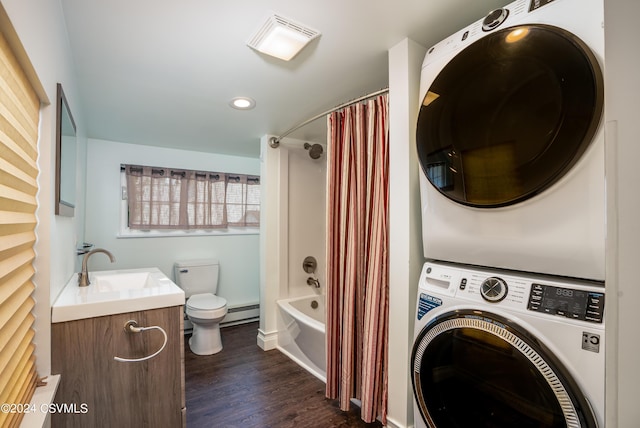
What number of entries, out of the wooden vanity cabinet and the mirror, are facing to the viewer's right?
2

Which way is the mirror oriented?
to the viewer's right

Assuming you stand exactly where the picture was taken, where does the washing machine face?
facing the viewer and to the left of the viewer

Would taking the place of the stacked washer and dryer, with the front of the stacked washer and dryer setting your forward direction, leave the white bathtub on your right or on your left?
on your right

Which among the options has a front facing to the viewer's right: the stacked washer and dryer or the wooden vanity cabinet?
the wooden vanity cabinet

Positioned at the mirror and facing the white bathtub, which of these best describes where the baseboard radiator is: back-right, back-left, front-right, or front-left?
front-left

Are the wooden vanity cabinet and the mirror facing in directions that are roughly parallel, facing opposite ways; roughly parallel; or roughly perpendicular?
roughly parallel

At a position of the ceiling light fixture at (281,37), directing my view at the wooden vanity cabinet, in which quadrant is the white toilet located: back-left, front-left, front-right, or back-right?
front-right

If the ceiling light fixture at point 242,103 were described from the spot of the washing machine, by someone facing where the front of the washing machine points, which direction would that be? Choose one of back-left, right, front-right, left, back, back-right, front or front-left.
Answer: front-right

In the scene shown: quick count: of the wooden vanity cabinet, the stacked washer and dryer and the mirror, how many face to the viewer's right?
2

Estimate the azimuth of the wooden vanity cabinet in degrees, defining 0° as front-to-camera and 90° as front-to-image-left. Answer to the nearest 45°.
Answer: approximately 270°

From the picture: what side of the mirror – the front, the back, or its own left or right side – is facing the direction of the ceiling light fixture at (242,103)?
front

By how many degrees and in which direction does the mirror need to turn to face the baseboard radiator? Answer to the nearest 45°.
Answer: approximately 45° to its left

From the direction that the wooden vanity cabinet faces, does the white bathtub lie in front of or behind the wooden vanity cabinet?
in front
